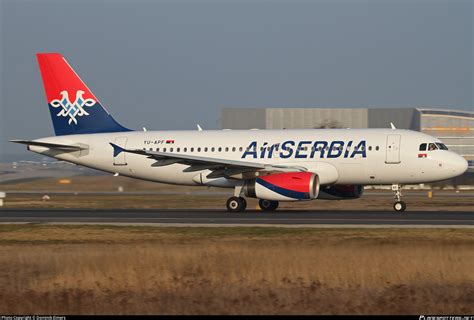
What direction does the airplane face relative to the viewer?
to the viewer's right
